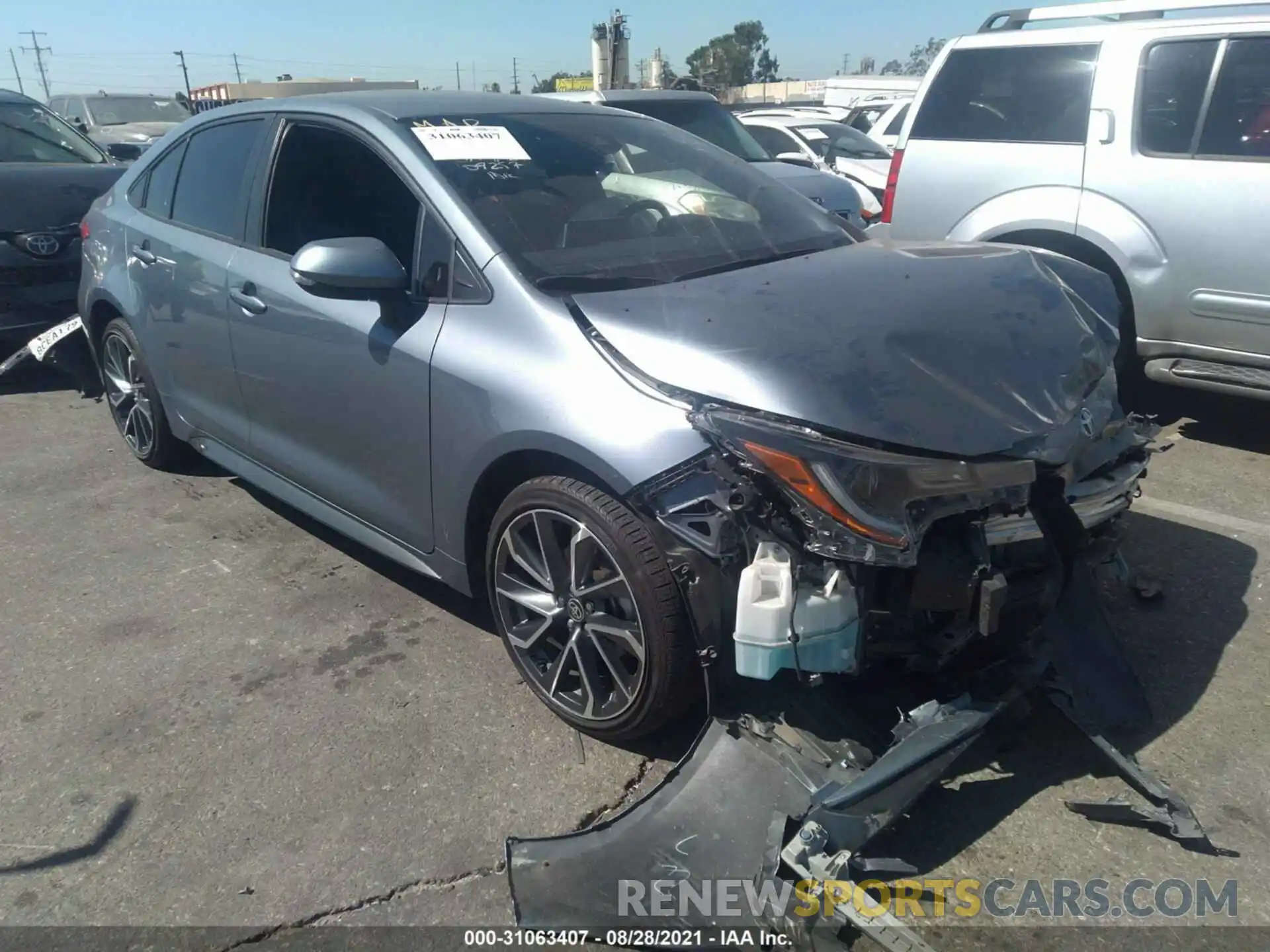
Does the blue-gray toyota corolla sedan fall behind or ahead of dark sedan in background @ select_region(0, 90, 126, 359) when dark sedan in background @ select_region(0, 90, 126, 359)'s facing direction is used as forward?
ahead

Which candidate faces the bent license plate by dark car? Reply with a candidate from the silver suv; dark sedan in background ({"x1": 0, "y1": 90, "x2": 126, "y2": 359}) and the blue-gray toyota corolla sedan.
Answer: the dark sedan in background

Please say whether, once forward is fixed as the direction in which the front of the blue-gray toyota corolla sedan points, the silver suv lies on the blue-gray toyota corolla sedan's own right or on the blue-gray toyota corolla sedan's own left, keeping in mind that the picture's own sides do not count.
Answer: on the blue-gray toyota corolla sedan's own left

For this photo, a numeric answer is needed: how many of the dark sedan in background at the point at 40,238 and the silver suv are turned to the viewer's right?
1

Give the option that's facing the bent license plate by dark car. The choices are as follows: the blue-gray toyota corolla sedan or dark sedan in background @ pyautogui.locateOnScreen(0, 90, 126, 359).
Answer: the dark sedan in background

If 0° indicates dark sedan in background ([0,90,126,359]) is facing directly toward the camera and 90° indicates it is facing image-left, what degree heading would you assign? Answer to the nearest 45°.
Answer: approximately 0°

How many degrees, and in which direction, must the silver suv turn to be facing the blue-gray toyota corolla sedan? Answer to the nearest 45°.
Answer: approximately 90° to its right

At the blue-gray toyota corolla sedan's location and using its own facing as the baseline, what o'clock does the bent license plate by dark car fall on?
The bent license plate by dark car is roughly at 6 o'clock from the blue-gray toyota corolla sedan.

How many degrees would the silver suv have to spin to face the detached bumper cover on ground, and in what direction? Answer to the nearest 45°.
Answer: approximately 90° to its right

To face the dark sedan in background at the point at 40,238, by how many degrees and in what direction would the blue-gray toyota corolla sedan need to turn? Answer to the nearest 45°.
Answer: approximately 180°

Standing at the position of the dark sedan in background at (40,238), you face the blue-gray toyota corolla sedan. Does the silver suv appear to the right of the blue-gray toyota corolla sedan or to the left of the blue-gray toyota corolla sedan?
left

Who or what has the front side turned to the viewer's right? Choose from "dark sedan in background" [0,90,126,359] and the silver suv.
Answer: the silver suv

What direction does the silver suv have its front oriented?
to the viewer's right
